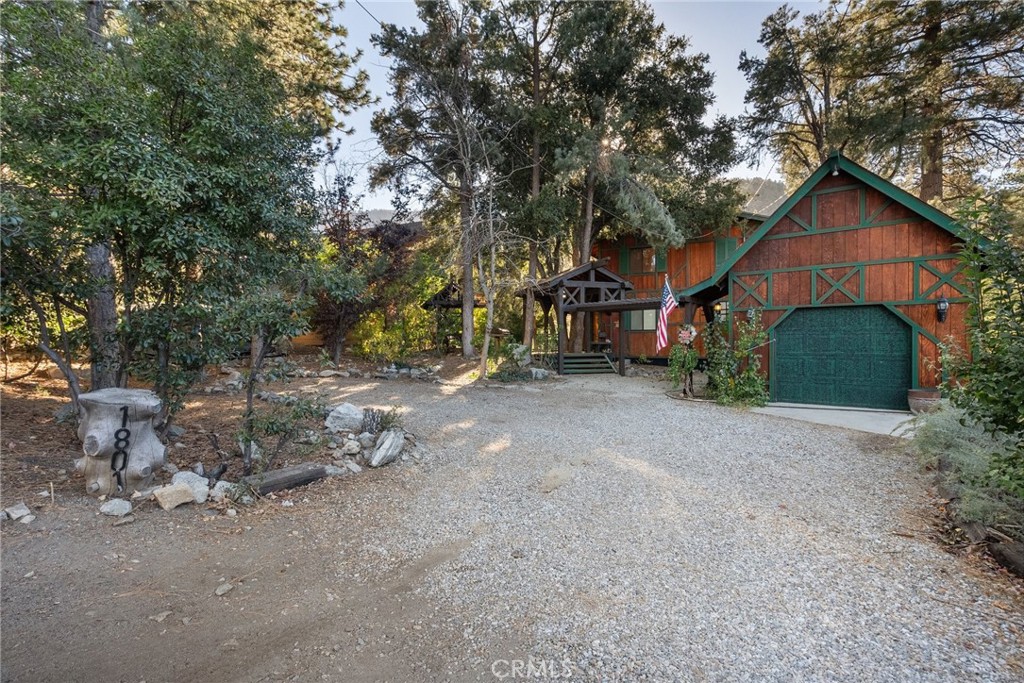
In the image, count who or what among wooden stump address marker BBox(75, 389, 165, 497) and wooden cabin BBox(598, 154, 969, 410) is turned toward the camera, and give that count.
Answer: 2

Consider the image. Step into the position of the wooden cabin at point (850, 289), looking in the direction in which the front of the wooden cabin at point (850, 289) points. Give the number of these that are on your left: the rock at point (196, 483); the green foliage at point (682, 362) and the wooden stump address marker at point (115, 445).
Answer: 0

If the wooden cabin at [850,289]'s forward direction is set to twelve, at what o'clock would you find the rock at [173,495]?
The rock is roughly at 1 o'clock from the wooden cabin.

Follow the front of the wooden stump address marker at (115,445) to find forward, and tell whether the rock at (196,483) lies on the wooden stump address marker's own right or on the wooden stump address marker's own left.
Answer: on the wooden stump address marker's own left

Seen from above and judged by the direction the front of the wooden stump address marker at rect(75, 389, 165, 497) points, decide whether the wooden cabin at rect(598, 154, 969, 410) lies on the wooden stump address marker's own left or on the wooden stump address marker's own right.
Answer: on the wooden stump address marker's own left

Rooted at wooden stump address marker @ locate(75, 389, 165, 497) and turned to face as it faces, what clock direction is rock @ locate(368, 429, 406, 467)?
The rock is roughly at 9 o'clock from the wooden stump address marker.

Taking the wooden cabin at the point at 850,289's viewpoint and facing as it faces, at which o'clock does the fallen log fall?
The fallen log is roughly at 1 o'clock from the wooden cabin.

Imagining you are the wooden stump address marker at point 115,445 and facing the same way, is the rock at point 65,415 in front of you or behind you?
behind

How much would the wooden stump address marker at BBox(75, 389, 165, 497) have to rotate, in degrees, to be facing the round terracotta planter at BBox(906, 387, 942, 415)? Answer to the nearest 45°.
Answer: approximately 90° to its left

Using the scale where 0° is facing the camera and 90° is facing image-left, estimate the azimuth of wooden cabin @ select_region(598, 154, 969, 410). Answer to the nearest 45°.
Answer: approximately 0°

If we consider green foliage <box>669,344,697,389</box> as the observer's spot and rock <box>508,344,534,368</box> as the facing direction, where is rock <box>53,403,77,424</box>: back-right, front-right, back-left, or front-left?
front-left

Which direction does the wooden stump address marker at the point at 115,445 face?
toward the camera

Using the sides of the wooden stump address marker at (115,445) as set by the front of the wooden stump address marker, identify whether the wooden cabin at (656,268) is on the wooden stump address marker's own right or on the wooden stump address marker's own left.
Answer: on the wooden stump address marker's own left

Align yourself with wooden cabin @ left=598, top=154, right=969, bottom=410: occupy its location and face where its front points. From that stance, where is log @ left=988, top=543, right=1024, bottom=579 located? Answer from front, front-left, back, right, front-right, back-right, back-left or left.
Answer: front
